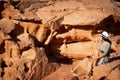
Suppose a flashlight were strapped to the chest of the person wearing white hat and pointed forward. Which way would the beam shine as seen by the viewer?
to the viewer's left
